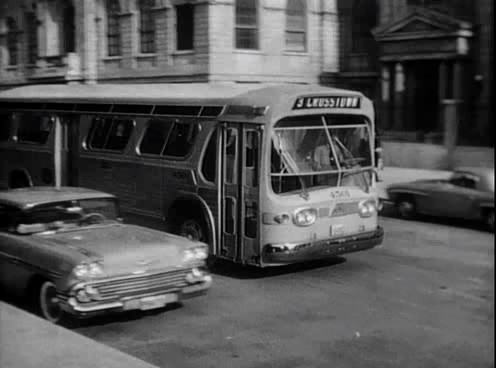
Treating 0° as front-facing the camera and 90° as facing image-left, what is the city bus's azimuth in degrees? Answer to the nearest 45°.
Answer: approximately 315°

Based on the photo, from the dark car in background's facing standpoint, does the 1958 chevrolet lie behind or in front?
in front

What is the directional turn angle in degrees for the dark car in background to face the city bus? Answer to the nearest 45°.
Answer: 0° — it already faces it

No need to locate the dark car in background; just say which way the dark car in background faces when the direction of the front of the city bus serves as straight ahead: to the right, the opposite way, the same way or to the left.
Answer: the opposite way

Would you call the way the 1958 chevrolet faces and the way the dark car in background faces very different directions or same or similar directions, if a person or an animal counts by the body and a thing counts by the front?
very different directions

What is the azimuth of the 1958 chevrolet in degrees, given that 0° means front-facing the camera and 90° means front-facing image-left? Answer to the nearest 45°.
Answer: approximately 315°

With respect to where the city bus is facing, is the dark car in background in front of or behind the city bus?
in front

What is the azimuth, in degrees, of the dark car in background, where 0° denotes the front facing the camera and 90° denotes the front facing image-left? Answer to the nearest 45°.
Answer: approximately 135°
